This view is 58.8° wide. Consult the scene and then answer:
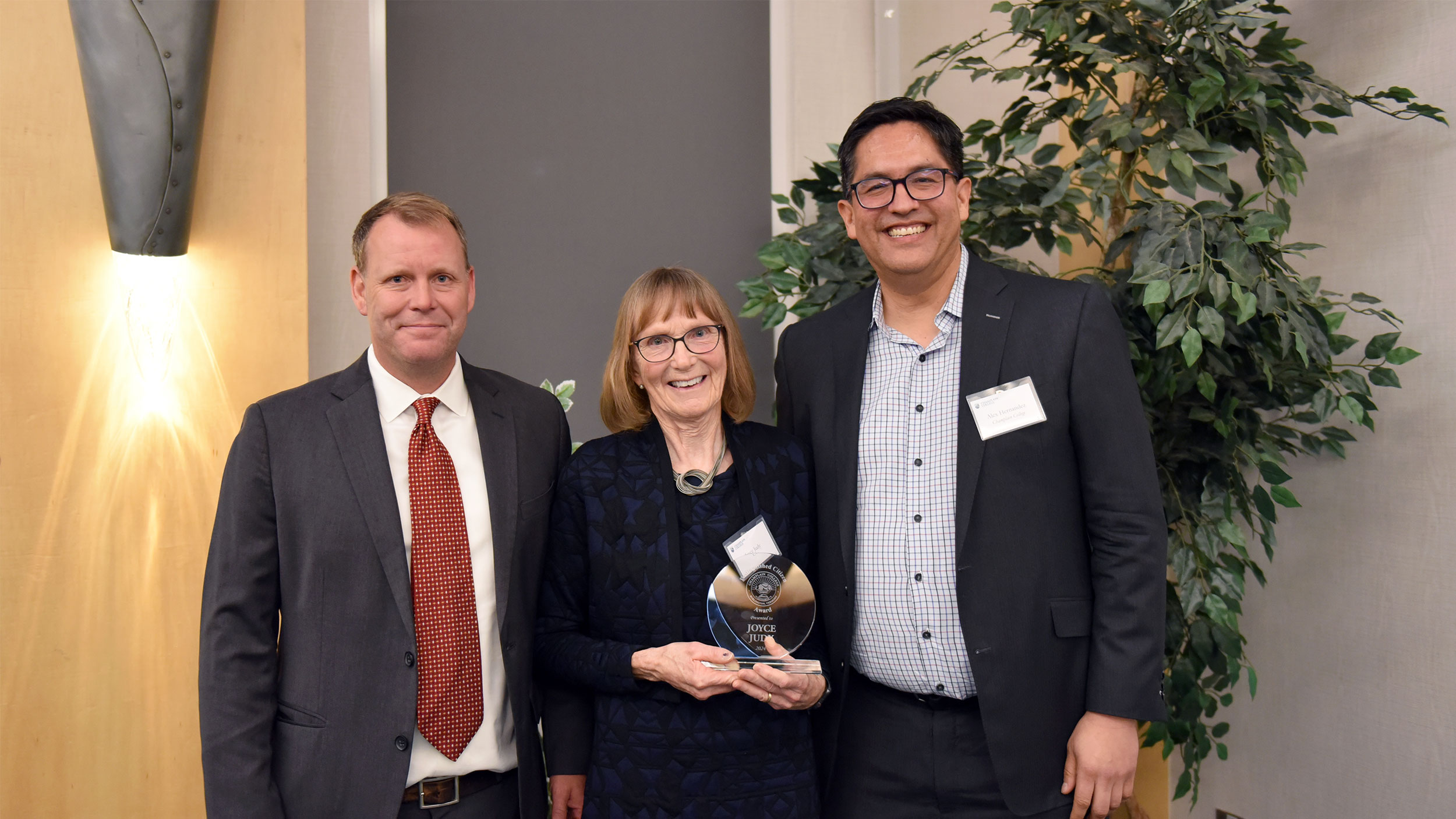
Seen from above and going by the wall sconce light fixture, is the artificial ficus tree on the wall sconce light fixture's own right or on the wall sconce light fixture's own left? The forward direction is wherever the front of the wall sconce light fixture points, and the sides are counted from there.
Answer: on the wall sconce light fixture's own left

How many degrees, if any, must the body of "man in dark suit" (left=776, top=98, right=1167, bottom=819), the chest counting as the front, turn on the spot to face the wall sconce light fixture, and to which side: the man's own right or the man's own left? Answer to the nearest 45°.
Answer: approximately 90° to the man's own right

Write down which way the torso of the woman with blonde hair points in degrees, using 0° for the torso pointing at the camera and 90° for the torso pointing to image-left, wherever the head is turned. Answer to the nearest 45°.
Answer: approximately 0°

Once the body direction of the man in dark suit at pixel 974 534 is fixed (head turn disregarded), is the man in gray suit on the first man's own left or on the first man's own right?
on the first man's own right

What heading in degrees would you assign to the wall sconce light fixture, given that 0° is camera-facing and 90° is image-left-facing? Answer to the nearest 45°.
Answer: approximately 0°

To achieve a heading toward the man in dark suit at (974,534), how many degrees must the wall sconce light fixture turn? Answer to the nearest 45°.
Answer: approximately 45° to its left

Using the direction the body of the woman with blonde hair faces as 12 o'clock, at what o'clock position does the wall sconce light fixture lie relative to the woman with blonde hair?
The wall sconce light fixture is roughly at 4 o'clock from the woman with blonde hair.
